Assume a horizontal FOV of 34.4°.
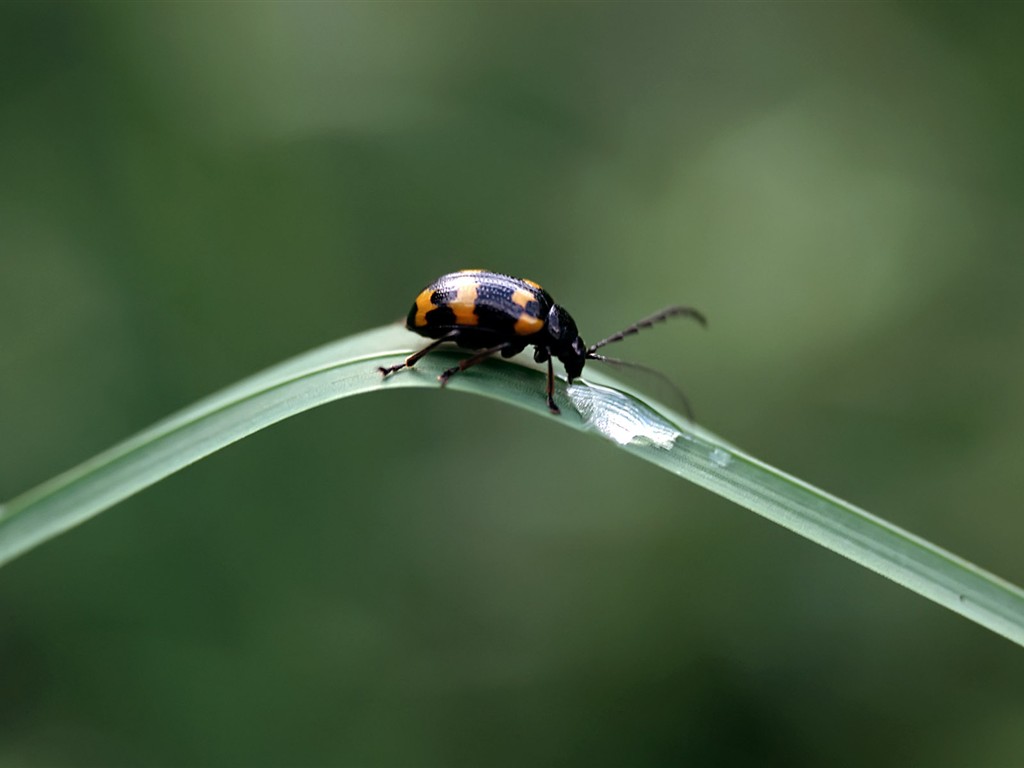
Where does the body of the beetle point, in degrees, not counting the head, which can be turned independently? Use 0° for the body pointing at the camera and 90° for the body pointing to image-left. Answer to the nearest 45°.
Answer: approximately 270°
